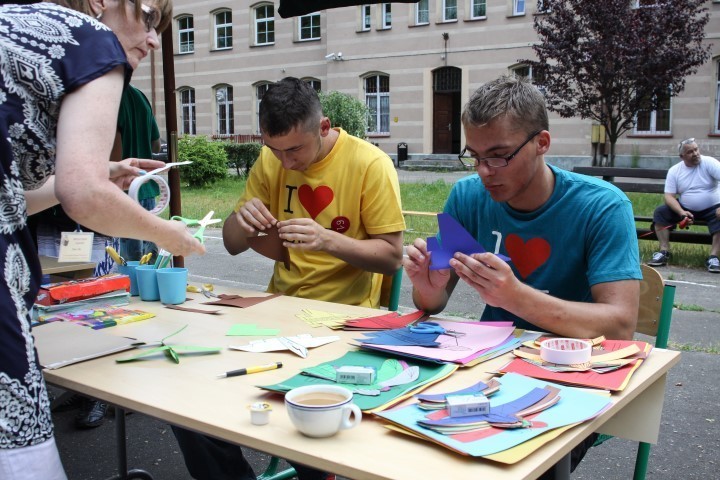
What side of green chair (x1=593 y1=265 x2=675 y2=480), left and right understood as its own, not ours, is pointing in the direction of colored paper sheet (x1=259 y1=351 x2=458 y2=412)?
front

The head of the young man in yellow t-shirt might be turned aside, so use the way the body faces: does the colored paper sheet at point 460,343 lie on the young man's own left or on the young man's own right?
on the young man's own left

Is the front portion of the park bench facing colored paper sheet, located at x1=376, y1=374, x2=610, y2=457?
yes

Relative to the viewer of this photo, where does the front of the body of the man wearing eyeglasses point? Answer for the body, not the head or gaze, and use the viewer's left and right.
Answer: facing the viewer and to the left of the viewer

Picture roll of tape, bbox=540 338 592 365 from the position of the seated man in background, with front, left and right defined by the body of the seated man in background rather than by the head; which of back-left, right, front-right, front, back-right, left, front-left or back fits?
front

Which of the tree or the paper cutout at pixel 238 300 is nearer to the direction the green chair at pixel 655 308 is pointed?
the paper cutout

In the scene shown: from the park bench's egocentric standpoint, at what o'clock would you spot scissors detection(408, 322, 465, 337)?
The scissors is roughly at 12 o'clock from the park bench.

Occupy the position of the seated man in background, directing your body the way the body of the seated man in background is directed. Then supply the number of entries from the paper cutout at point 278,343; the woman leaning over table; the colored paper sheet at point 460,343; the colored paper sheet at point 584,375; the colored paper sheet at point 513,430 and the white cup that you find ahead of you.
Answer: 6

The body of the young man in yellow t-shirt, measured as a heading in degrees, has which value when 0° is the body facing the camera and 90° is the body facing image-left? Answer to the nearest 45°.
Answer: approximately 45°

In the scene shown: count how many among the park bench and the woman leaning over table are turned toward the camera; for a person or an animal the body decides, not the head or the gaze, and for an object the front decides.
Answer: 1

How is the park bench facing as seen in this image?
toward the camera

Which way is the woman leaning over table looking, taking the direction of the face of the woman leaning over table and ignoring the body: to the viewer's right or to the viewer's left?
to the viewer's right

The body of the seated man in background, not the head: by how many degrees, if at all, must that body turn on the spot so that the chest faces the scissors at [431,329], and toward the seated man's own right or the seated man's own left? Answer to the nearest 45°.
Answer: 0° — they already face it

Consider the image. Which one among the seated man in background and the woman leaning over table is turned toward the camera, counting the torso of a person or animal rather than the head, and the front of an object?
the seated man in background

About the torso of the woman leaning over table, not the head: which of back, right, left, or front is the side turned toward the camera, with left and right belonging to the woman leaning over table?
right

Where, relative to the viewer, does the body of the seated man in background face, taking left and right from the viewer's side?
facing the viewer

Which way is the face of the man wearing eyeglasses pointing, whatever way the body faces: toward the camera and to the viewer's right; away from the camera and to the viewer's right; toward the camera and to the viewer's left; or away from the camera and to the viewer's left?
toward the camera and to the viewer's left

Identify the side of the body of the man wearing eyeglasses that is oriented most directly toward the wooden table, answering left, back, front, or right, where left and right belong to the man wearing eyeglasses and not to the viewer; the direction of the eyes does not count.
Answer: front
